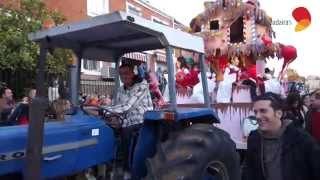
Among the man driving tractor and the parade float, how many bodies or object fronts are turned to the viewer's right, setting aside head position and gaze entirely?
0

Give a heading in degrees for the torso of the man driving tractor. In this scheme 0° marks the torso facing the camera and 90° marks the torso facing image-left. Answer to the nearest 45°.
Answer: approximately 45°

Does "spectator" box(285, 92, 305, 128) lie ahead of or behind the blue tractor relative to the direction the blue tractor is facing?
behind

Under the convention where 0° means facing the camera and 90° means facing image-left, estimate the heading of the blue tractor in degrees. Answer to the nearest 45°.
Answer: approximately 45°

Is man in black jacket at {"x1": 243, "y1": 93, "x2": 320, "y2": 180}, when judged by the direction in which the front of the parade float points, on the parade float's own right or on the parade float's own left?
on the parade float's own left

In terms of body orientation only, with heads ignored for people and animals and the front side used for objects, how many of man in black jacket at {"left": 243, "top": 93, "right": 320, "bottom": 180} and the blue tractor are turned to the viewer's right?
0

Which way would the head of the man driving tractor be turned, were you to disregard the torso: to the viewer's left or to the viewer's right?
to the viewer's left

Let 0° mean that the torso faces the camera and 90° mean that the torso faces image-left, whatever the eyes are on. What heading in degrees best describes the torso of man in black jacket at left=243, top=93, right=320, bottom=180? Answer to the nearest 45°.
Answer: approximately 45°

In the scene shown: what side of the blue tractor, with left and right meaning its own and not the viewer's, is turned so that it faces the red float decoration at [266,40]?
back

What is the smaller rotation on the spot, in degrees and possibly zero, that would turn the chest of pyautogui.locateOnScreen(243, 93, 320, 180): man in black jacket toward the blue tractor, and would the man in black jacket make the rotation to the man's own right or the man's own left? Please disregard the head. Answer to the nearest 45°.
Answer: approximately 45° to the man's own right

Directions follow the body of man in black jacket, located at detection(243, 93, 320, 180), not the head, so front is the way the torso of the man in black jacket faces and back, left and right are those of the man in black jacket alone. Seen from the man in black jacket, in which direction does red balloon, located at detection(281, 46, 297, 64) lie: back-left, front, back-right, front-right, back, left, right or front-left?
back-right

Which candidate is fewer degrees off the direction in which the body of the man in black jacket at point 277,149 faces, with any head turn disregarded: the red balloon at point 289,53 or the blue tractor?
the blue tractor

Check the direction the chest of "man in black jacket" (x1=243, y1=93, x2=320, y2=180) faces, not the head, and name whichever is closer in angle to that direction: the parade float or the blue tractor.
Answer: the blue tractor

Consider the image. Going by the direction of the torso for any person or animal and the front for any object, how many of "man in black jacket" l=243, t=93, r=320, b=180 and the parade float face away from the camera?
0

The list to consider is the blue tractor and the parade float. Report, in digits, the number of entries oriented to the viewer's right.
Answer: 0
